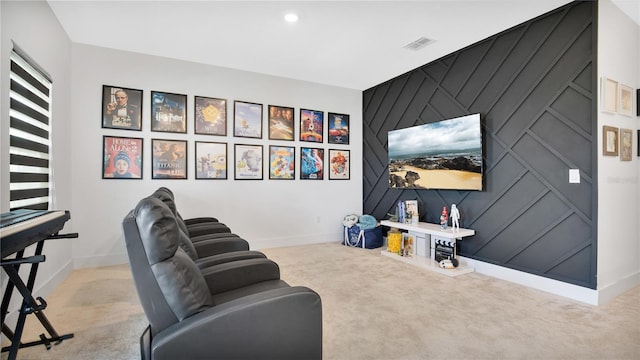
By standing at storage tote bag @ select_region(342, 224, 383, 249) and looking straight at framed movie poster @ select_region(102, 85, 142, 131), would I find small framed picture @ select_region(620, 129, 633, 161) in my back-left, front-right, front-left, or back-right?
back-left

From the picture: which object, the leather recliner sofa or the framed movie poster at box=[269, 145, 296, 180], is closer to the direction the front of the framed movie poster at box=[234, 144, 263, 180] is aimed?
the leather recliner sofa

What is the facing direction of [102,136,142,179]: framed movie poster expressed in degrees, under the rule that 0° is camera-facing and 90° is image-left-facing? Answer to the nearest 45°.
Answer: approximately 0°

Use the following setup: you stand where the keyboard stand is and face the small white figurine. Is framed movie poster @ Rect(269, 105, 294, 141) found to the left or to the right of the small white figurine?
left

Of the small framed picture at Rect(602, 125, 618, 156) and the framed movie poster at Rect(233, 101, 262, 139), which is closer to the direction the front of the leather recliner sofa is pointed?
the small framed picture

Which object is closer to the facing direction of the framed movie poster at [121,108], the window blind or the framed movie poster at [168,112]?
the window blind

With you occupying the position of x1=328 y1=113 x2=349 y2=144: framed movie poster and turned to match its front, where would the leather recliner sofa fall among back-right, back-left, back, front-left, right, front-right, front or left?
front-right

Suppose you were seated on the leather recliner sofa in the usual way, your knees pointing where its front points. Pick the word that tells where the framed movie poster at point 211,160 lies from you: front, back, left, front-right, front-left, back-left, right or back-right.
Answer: left

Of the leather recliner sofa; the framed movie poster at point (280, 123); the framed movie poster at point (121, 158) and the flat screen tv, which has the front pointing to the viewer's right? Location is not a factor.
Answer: the leather recliner sofa

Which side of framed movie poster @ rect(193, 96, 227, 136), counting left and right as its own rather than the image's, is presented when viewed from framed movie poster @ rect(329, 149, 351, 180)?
left

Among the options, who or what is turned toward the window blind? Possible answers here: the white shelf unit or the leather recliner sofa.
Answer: the white shelf unit

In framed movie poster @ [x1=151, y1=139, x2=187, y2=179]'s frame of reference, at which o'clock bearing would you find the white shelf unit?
The white shelf unit is roughly at 10 o'clock from the framed movie poster.

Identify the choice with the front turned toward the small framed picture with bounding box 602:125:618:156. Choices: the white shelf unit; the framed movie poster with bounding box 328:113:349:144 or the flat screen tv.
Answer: the framed movie poster

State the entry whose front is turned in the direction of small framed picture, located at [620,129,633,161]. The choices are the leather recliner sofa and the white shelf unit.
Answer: the leather recliner sofa
